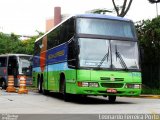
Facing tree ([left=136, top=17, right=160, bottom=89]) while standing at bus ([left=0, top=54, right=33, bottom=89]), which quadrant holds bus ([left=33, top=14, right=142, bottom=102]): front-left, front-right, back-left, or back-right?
front-right

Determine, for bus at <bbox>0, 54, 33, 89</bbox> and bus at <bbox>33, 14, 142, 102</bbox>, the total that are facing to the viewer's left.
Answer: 0

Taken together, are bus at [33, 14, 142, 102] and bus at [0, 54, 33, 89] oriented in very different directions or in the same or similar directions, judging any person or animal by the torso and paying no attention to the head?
same or similar directions

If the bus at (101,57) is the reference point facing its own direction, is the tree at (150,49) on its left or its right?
on its left

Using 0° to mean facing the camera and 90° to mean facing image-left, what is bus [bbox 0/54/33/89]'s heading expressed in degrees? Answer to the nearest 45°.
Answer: approximately 315°

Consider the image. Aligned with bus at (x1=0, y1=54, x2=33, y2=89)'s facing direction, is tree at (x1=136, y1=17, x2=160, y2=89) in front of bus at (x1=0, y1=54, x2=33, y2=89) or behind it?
in front

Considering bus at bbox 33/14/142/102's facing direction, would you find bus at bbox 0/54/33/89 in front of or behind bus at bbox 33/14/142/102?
behind

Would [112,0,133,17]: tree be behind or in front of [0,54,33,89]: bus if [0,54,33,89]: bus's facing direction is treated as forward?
in front

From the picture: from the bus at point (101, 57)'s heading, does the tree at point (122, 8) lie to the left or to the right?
on its left

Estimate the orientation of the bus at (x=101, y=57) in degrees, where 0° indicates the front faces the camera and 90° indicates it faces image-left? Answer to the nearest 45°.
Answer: approximately 315°

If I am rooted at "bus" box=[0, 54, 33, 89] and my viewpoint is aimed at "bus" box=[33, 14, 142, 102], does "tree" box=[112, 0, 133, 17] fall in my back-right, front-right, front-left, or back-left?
front-left
